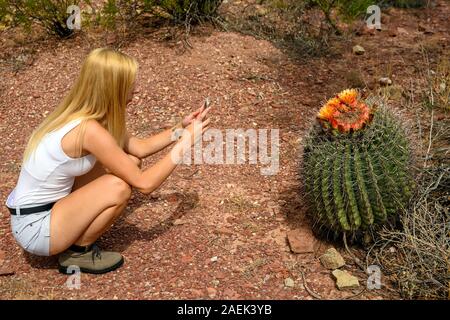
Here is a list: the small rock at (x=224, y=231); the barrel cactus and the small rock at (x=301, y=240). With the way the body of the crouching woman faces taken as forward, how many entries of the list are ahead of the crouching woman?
3

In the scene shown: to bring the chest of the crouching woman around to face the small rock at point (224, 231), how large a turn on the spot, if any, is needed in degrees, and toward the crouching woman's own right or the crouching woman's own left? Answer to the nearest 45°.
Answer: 0° — they already face it

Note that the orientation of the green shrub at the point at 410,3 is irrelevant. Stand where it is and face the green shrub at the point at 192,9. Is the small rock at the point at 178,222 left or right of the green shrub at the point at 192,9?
left

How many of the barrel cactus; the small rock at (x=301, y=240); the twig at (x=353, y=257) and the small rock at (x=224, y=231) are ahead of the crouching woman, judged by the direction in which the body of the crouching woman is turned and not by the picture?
4

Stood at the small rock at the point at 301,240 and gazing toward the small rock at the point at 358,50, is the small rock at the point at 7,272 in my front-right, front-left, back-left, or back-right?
back-left

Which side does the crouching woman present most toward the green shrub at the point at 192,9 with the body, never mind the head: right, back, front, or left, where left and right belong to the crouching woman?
left

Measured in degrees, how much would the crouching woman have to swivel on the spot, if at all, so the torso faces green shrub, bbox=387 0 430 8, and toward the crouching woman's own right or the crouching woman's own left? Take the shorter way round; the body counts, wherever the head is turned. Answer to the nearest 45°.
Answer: approximately 45° to the crouching woman's own left

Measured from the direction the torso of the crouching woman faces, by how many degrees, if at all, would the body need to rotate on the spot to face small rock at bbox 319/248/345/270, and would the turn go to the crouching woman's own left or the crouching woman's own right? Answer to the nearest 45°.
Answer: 0° — they already face it

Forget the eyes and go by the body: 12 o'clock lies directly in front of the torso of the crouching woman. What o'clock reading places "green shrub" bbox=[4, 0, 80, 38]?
The green shrub is roughly at 9 o'clock from the crouching woman.

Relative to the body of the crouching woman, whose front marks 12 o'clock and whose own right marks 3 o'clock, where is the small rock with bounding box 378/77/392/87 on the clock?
The small rock is roughly at 11 o'clock from the crouching woman.

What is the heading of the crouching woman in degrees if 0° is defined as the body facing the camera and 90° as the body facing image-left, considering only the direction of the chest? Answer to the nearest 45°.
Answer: approximately 270°

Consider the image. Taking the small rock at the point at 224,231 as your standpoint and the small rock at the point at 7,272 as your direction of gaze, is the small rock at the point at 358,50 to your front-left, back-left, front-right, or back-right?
back-right
